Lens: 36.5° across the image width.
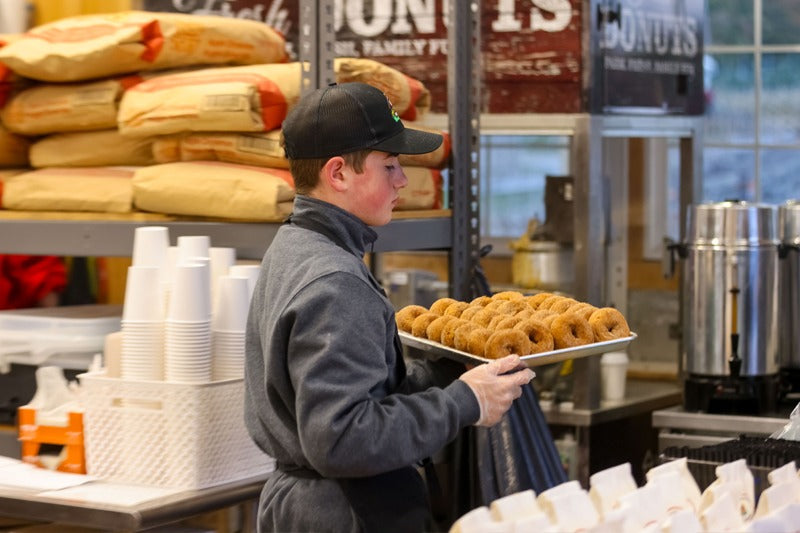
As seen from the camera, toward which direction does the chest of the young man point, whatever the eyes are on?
to the viewer's right

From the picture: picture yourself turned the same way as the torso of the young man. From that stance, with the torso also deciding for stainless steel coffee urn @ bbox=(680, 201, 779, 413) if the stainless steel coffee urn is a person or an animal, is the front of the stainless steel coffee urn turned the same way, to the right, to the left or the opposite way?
to the right

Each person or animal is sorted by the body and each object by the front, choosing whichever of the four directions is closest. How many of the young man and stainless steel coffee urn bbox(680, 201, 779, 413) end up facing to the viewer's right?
1

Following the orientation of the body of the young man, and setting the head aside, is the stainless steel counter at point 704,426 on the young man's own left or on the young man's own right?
on the young man's own left

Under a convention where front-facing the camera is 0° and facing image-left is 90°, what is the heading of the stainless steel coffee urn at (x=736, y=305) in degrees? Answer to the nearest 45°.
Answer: approximately 0°

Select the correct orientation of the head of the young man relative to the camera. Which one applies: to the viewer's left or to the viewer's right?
to the viewer's right
